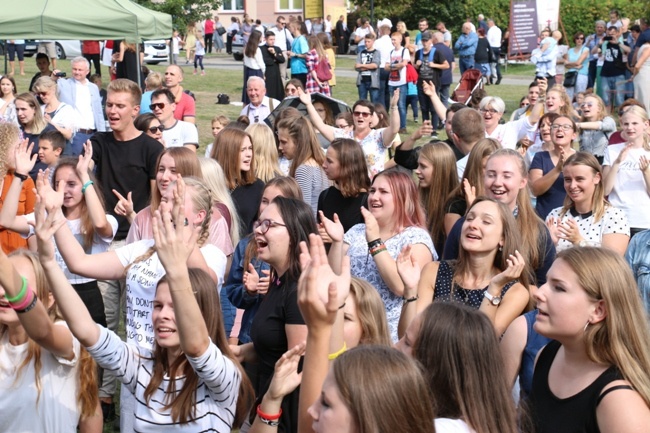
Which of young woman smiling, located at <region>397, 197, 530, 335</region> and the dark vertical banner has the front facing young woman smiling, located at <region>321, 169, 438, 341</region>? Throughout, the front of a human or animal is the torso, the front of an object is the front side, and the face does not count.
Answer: the dark vertical banner

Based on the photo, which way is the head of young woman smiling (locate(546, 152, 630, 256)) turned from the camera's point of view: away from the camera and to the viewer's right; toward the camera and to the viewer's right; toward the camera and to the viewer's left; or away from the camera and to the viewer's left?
toward the camera and to the viewer's left

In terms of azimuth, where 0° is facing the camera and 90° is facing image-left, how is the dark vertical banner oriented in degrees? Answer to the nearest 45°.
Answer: approximately 0°

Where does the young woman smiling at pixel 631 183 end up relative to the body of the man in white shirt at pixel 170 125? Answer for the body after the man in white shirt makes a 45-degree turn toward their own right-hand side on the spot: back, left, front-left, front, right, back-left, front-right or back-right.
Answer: back-left

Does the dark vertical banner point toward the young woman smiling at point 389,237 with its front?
yes

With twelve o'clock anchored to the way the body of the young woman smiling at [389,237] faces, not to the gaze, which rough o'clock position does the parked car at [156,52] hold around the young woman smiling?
The parked car is roughly at 4 o'clock from the young woman smiling.

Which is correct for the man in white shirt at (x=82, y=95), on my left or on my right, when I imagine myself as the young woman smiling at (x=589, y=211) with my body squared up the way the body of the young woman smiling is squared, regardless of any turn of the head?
on my right

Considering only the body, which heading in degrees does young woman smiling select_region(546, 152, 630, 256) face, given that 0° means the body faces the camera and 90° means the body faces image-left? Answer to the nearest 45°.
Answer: approximately 45°

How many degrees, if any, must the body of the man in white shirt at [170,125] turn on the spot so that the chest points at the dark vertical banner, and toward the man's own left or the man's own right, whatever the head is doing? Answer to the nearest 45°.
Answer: approximately 180°
